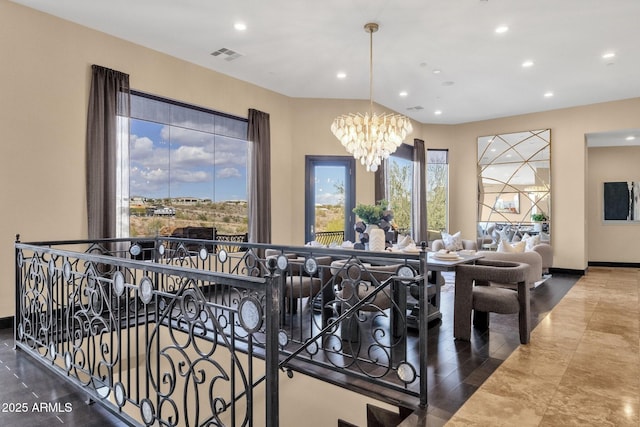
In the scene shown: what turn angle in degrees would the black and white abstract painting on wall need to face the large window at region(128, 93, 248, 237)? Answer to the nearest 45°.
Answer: approximately 45° to its right

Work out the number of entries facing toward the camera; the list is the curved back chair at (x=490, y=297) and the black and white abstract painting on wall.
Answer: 1

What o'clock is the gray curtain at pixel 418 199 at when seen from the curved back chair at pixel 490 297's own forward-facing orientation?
The gray curtain is roughly at 1 o'clock from the curved back chair.

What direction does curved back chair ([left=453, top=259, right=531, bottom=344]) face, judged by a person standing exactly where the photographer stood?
facing away from the viewer and to the left of the viewer

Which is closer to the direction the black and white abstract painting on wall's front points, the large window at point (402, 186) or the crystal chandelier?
the crystal chandelier
